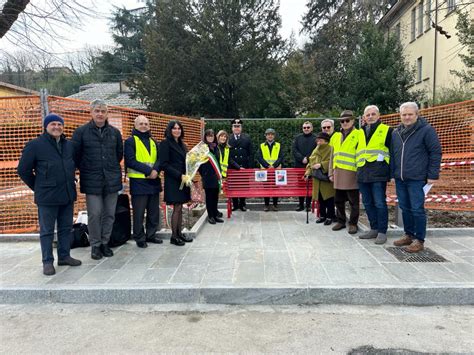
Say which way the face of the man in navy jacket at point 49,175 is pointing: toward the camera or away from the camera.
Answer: toward the camera

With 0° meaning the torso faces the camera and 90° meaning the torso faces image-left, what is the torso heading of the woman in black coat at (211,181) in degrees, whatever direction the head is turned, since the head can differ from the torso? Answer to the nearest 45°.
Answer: approximately 315°

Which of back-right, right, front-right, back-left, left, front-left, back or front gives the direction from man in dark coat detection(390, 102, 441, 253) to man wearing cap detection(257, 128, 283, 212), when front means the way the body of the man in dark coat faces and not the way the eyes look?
right

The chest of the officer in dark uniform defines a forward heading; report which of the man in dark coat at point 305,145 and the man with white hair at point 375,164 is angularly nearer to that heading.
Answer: the man with white hair

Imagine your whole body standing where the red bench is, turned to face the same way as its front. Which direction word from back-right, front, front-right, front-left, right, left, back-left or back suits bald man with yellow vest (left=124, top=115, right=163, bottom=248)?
front-right

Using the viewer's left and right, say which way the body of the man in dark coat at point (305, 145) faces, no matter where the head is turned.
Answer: facing the viewer

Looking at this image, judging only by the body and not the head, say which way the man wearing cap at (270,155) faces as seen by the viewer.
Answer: toward the camera

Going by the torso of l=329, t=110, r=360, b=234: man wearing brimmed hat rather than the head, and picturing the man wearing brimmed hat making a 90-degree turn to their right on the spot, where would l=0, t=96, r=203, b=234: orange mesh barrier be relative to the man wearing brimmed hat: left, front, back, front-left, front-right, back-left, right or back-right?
front-left

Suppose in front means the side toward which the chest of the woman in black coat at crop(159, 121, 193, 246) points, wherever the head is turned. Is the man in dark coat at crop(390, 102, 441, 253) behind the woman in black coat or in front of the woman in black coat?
in front

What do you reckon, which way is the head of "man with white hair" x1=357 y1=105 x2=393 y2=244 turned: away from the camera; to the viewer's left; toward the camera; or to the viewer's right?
toward the camera

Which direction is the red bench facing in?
toward the camera

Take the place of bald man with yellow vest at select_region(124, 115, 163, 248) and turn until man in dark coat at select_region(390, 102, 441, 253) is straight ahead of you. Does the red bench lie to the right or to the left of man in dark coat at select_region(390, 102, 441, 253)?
left

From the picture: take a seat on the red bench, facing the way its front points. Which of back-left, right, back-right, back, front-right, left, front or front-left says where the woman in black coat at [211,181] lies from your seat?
front-right

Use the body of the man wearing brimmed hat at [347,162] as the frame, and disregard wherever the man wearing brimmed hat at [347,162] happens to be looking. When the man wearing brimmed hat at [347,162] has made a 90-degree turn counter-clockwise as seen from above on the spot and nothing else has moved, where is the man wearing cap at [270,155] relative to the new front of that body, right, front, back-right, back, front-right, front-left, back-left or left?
back

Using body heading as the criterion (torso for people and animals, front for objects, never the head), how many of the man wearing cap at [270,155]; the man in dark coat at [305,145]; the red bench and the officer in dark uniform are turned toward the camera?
4
